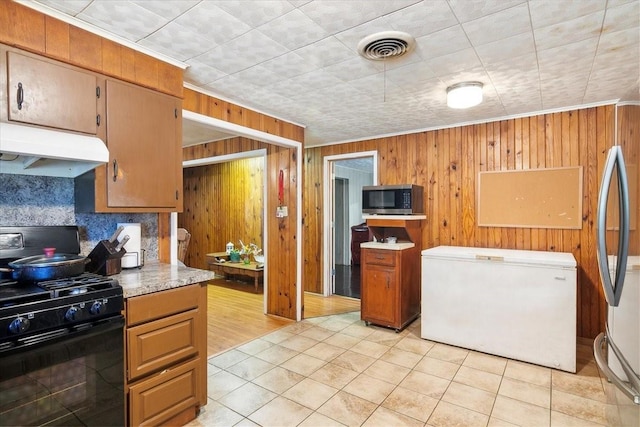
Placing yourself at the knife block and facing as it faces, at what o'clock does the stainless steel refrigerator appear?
The stainless steel refrigerator is roughly at 12 o'clock from the knife block.

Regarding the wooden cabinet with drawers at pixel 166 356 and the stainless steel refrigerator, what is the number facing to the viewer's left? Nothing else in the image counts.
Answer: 1

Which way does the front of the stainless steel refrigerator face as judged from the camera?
facing to the left of the viewer

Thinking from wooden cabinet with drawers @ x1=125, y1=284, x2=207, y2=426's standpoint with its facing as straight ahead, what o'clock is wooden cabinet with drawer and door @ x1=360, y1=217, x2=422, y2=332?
wooden cabinet with drawer and door @ x1=360, y1=217, x2=422, y2=332 is roughly at 10 o'clock from wooden cabinet with drawers @ x1=125, y1=284, x2=207, y2=426.

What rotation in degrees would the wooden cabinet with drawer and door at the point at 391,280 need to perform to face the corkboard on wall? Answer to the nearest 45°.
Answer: approximately 135° to its left

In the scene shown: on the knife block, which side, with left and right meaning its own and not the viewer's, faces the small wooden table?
left

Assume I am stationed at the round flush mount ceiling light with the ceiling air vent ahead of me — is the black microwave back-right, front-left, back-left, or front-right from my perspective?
back-right
